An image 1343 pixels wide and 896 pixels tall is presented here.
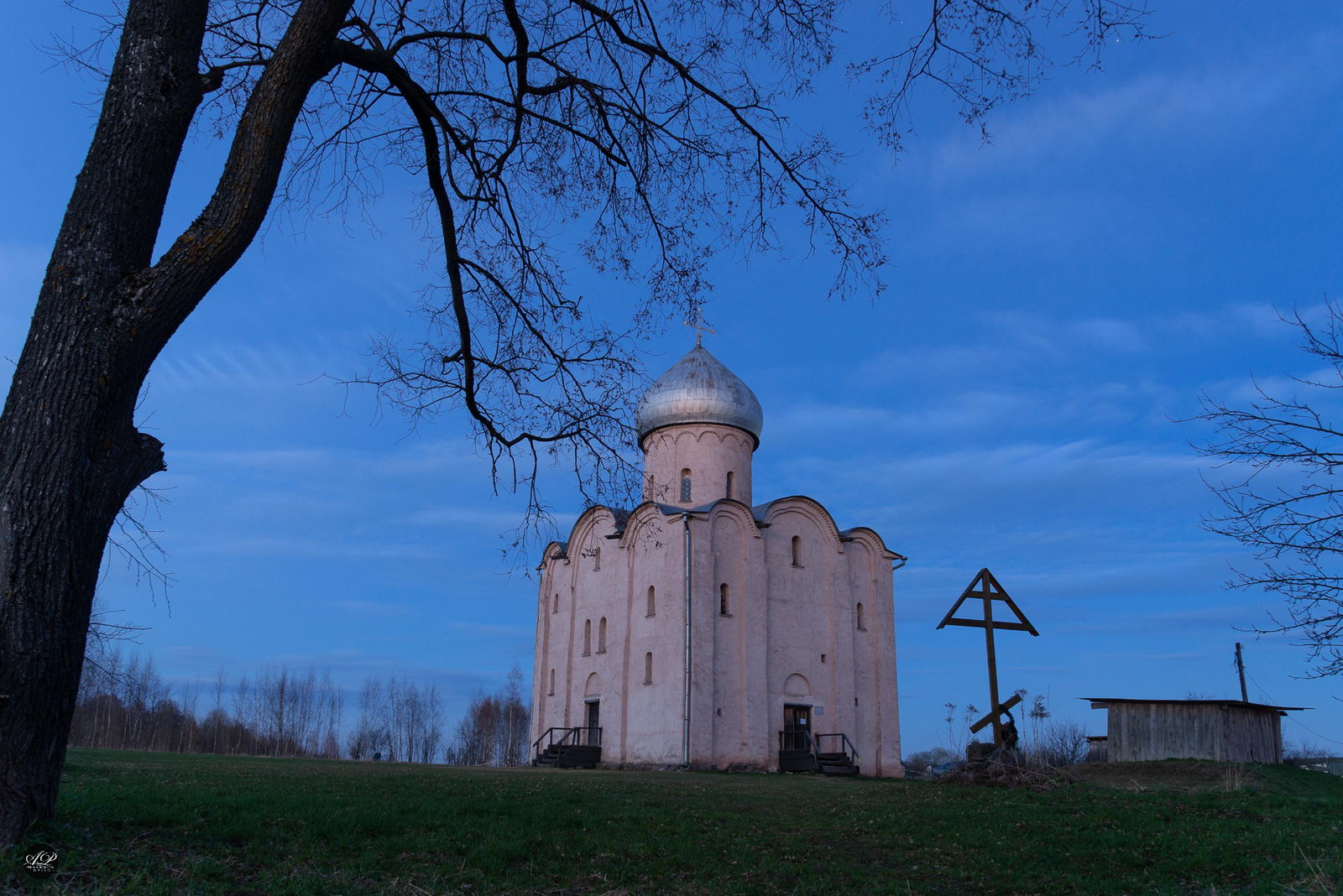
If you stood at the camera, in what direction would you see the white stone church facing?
facing the viewer and to the right of the viewer
